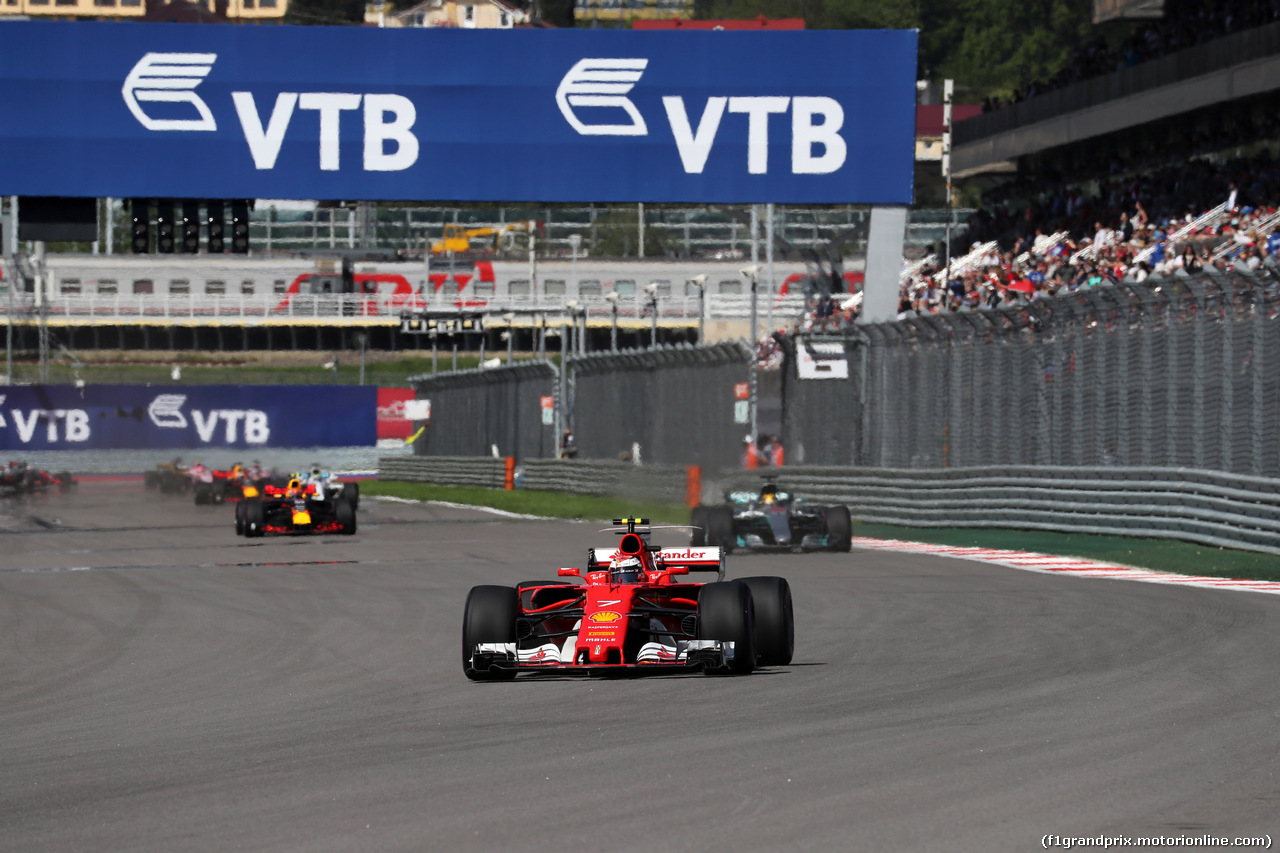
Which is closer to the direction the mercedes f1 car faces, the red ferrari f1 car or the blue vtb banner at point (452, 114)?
the red ferrari f1 car

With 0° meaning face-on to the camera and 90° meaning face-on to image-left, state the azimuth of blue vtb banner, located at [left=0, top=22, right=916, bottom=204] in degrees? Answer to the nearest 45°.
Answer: approximately 0°

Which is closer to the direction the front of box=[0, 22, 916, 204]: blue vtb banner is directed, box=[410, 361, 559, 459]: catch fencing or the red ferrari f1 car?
the red ferrari f1 car

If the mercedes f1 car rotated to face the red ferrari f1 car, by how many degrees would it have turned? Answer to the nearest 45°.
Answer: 0° — it already faces it

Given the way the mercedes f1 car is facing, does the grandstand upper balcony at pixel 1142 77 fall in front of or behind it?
behind

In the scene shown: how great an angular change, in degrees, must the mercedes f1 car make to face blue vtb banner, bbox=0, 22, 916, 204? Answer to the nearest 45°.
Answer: approximately 135° to its right

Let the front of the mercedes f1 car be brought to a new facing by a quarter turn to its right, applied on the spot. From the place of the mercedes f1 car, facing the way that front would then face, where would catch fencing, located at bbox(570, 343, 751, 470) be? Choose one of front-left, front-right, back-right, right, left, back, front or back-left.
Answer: right
